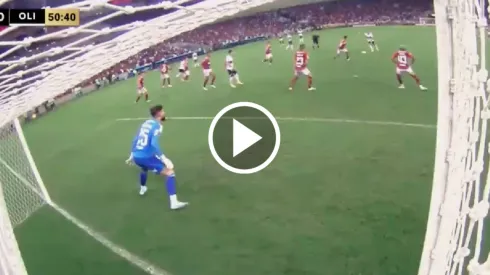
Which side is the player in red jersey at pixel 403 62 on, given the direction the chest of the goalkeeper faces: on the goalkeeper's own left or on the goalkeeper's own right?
on the goalkeeper's own right

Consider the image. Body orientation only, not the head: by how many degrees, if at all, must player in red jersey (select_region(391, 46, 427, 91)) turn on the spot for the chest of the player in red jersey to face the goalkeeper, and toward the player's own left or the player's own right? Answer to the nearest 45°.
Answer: approximately 180°

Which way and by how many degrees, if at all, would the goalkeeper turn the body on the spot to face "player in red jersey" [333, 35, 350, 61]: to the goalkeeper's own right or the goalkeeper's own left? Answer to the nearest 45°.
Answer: approximately 45° to the goalkeeper's own right

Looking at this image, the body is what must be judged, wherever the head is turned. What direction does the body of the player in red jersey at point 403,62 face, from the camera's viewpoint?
away from the camera

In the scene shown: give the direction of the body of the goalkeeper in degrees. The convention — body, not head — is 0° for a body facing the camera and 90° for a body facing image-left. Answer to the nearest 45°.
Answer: approximately 225°

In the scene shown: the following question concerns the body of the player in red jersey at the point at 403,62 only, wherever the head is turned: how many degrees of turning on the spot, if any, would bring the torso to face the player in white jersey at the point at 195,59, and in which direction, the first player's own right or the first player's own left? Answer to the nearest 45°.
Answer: approximately 90° to the first player's own left

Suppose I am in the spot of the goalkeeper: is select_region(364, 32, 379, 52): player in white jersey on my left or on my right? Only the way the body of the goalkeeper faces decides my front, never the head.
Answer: on my right
